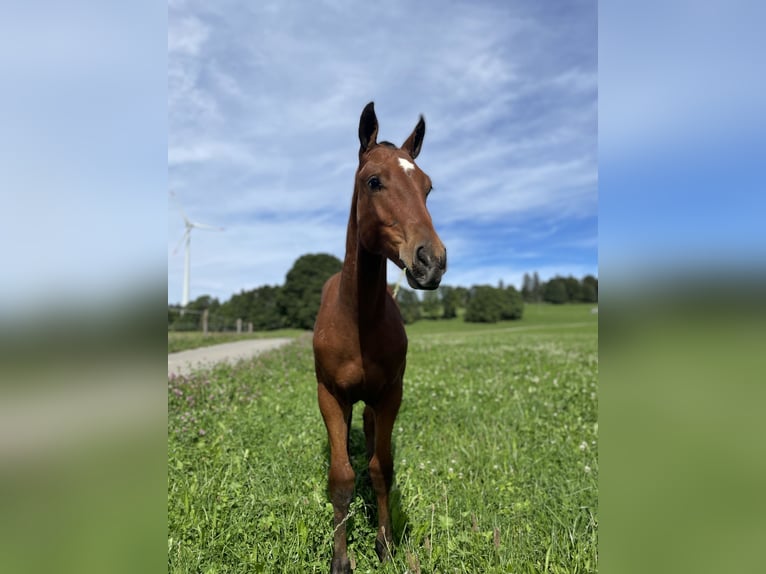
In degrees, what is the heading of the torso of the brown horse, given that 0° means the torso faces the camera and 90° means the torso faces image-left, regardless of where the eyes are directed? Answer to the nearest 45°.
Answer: approximately 0°
